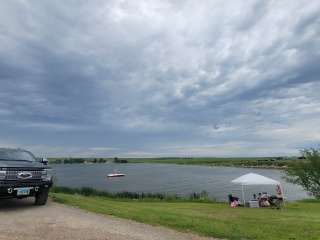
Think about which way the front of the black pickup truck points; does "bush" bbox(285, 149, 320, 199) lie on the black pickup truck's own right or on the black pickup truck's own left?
on the black pickup truck's own left

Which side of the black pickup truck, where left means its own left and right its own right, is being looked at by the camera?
front
